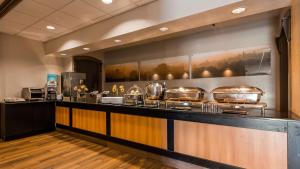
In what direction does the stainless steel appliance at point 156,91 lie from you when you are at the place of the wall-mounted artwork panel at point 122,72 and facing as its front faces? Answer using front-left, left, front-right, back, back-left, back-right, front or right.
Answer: front-left

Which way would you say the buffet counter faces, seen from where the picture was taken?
facing the viewer and to the left of the viewer

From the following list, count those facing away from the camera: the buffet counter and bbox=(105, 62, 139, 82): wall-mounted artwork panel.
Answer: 0

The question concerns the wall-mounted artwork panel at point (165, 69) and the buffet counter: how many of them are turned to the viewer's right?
0

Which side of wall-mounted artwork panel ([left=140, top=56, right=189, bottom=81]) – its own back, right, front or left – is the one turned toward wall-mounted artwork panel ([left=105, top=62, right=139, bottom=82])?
right

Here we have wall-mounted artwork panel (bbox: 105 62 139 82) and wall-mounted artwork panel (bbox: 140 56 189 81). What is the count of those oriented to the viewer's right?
0

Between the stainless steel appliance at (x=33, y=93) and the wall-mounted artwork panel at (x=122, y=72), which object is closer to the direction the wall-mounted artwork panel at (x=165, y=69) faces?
the stainless steel appliance

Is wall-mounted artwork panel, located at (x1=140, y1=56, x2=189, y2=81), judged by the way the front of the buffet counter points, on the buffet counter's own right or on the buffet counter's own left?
on the buffet counter's own right

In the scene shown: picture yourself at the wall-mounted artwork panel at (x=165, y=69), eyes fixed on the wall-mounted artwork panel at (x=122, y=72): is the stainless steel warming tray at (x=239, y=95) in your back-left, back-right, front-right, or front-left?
back-left

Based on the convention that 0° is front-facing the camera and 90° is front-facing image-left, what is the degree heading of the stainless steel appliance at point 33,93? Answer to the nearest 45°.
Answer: approximately 315°
